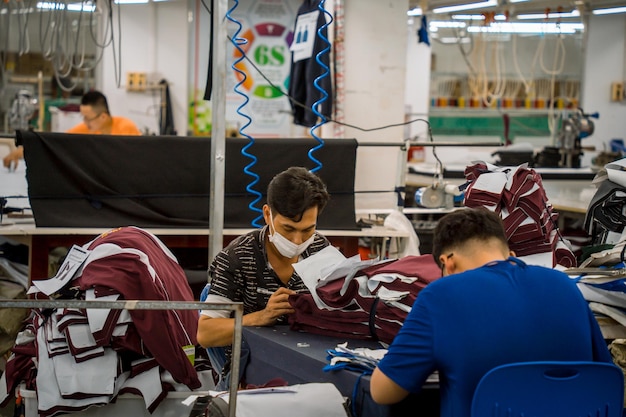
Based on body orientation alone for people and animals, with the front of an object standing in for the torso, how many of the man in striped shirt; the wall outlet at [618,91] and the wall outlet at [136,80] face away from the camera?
0

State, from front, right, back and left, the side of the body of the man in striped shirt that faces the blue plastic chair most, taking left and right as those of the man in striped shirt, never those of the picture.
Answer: front

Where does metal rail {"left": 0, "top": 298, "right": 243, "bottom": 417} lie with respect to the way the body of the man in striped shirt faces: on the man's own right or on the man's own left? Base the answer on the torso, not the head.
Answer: on the man's own right

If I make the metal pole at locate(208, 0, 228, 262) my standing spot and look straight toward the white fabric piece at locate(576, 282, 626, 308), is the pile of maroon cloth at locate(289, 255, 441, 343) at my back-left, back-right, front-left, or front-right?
front-right

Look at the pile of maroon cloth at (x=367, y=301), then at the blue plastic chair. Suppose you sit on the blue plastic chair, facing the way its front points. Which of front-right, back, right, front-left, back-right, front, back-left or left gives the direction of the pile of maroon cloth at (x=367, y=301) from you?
front-left

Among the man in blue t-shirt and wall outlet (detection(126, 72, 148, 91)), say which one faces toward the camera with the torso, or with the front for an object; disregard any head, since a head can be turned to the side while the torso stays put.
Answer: the wall outlet

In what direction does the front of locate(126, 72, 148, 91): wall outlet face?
toward the camera

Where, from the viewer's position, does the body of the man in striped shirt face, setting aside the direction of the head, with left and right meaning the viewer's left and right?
facing the viewer and to the right of the viewer

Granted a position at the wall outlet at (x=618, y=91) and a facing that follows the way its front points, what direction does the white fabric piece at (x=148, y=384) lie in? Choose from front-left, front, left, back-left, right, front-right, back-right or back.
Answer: front

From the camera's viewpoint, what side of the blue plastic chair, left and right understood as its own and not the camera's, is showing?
back

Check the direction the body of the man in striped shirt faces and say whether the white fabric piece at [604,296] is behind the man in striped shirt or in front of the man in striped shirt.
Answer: in front

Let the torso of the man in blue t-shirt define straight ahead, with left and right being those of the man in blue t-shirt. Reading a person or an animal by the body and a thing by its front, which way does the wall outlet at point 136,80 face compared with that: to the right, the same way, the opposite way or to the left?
the opposite way

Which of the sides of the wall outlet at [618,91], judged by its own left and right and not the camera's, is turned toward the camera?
front

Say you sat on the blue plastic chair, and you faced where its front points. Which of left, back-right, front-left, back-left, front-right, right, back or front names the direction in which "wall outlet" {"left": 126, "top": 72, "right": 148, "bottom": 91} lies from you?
front-left

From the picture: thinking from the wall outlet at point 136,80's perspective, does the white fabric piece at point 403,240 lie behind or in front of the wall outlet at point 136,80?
in front

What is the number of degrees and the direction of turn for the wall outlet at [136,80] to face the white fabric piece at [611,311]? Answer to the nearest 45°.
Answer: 0° — it already faces it

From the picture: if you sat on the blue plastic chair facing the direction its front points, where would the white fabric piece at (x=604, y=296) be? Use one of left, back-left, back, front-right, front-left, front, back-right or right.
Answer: front
